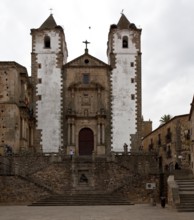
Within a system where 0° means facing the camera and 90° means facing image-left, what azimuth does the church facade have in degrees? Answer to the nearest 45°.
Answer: approximately 0°

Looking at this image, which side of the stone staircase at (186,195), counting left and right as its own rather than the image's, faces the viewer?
front

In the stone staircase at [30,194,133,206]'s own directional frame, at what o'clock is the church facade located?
The church facade is roughly at 6 o'clock from the stone staircase.

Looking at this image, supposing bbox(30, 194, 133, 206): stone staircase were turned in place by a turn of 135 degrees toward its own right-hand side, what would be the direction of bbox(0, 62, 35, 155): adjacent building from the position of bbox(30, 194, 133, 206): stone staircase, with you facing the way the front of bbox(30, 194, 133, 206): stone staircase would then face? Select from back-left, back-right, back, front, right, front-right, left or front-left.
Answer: front

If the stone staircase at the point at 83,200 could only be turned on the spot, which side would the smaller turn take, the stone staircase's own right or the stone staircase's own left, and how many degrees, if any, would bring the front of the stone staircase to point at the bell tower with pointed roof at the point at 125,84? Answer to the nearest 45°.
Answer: approximately 180°

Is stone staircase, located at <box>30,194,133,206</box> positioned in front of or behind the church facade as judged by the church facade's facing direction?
in front

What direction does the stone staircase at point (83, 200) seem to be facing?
toward the camera

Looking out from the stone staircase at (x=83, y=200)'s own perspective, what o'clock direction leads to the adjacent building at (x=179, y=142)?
The adjacent building is roughly at 7 o'clock from the stone staircase.

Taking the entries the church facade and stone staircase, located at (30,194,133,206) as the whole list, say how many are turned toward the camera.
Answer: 2

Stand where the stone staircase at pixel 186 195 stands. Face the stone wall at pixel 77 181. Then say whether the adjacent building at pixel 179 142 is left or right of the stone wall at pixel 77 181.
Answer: right

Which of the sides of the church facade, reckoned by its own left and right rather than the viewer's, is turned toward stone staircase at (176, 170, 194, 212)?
front

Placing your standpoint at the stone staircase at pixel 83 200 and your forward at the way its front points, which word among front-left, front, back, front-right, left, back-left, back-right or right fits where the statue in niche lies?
back

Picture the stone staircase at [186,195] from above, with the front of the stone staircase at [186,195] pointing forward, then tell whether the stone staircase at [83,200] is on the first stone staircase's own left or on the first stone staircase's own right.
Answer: on the first stone staircase's own right

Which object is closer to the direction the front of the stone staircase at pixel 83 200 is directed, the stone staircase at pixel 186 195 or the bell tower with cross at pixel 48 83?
the stone staircase

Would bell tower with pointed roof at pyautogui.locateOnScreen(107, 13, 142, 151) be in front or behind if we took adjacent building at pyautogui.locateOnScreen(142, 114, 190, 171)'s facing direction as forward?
in front
